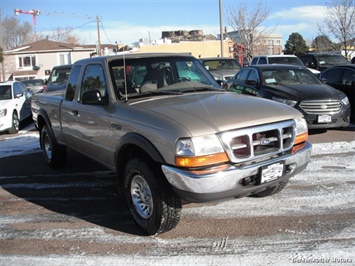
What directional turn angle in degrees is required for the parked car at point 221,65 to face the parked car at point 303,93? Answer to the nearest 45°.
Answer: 0° — it already faces it

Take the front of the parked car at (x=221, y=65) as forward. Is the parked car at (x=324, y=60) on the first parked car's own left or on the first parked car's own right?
on the first parked car's own left

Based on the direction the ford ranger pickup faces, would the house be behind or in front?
behind

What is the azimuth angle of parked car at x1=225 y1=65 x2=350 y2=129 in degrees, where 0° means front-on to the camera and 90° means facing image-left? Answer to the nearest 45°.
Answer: approximately 315°

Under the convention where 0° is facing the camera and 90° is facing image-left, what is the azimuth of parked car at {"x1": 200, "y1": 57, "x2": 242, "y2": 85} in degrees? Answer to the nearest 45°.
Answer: approximately 0°

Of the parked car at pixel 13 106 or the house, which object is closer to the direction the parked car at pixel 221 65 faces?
the parked car

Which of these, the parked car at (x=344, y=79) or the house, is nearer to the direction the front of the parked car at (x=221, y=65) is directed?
the parked car

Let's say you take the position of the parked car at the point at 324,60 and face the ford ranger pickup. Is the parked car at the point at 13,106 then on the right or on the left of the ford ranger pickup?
right

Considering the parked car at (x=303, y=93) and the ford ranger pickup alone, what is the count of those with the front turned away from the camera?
0

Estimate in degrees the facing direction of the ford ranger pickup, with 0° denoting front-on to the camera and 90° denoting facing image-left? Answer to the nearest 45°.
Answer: approximately 315°

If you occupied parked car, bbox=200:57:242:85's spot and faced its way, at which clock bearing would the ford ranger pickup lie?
The ford ranger pickup is roughly at 12 o'clock from the parked car.
